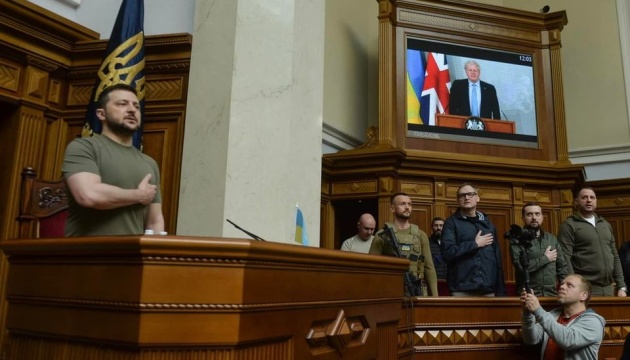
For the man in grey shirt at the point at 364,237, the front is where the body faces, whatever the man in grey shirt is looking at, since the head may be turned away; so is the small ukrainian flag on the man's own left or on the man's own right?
on the man's own right

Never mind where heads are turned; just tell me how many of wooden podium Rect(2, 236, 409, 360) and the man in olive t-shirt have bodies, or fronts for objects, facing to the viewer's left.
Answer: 0

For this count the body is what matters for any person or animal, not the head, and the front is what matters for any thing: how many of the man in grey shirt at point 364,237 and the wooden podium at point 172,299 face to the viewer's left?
0

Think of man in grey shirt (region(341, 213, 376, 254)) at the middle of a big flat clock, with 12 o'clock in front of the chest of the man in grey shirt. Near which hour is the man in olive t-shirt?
The man in olive t-shirt is roughly at 2 o'clock from the man in grey shirt.

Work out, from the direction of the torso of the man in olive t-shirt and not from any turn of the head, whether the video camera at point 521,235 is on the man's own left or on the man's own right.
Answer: on the man's own left

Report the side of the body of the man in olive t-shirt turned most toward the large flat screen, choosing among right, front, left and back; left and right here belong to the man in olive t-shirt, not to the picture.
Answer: left

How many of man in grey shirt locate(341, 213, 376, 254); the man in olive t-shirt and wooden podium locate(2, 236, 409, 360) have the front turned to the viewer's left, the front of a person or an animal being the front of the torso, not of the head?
0

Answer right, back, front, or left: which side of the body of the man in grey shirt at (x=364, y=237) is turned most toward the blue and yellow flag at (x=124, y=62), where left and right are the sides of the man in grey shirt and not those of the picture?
right

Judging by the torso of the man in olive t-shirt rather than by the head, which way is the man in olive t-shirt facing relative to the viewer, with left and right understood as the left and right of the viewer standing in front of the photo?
facing the viewer and to the right of the viewer

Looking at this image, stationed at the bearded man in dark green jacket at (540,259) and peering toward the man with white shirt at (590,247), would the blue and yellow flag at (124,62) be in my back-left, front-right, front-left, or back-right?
back-right
